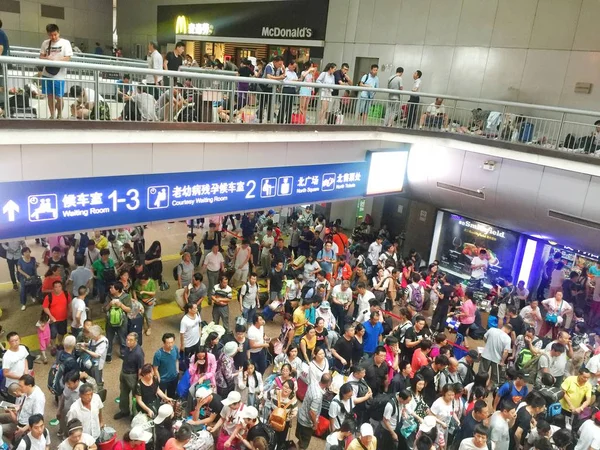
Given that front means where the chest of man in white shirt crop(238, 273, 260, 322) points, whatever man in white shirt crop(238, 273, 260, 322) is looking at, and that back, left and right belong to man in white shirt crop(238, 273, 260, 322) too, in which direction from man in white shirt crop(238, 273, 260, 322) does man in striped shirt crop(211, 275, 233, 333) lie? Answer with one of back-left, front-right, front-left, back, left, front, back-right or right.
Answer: right

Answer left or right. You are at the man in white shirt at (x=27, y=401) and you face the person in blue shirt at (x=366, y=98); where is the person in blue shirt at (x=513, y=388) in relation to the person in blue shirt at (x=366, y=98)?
right

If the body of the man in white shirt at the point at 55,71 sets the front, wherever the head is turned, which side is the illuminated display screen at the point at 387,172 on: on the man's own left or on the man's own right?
on the man's own left

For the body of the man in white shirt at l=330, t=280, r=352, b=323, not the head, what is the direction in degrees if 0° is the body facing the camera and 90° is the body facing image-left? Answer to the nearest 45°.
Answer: approximately 315°

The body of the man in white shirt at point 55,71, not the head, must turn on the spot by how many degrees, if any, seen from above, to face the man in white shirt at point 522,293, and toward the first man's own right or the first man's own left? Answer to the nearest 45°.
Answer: approximately 90° to the first man's own left

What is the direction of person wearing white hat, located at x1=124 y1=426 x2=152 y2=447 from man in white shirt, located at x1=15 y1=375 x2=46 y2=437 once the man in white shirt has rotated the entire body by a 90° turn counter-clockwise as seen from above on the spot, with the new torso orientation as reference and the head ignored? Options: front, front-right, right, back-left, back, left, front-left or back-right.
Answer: front

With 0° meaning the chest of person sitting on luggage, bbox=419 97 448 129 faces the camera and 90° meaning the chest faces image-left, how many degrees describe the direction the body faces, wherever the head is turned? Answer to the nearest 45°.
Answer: approximately 0°

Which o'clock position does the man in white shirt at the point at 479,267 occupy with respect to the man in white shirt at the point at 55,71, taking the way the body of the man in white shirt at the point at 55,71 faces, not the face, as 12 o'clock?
the man in white shirt at the point at 479,267 is roughly at 9 o'clock from the man in white shirt at the point at 55,71.

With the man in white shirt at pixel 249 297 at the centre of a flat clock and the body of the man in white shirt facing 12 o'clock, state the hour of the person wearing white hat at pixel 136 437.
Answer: The person wearing white hat is roughly at 2 o'clock from the man in white shirt.

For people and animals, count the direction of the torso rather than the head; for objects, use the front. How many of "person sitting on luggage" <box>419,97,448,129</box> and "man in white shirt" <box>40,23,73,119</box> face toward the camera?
2

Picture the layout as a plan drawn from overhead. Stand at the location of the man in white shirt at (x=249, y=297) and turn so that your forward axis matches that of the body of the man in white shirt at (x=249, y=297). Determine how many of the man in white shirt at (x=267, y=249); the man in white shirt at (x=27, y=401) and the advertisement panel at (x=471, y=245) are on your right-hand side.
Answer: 1

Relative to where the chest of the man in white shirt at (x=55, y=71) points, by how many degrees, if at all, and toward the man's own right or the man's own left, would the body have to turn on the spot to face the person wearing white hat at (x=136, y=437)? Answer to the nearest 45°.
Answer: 0° — they already face them
